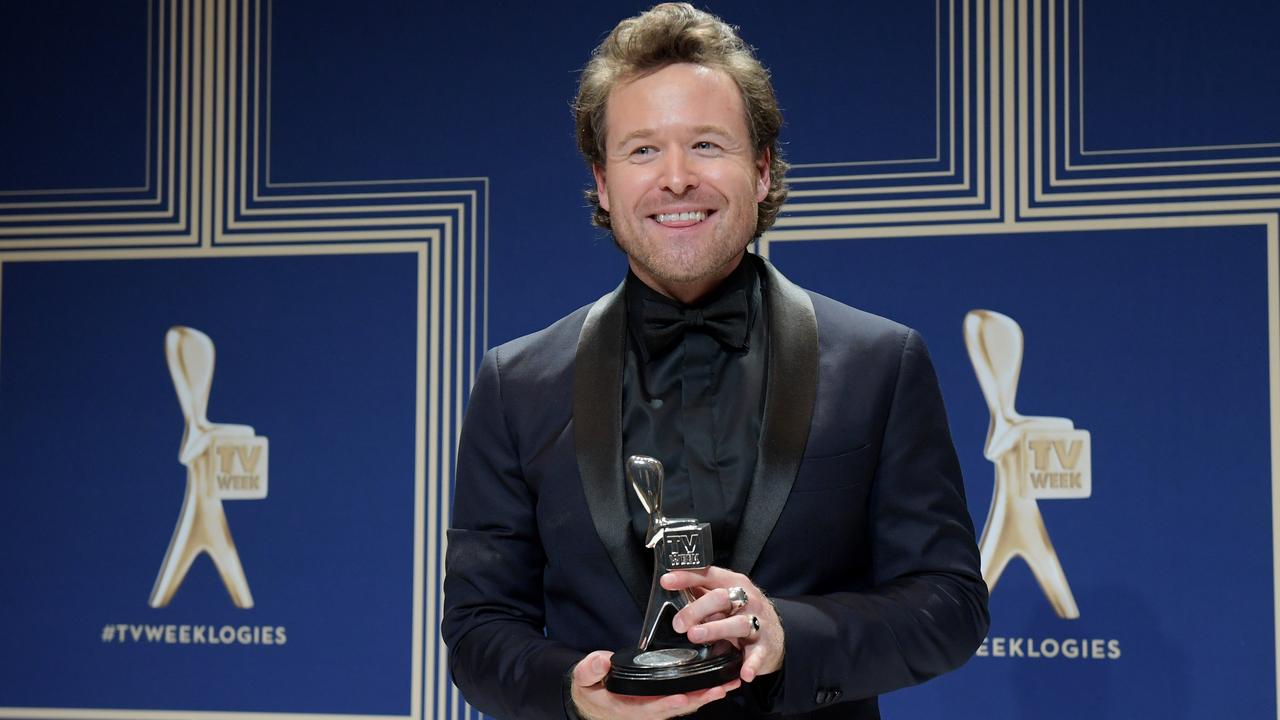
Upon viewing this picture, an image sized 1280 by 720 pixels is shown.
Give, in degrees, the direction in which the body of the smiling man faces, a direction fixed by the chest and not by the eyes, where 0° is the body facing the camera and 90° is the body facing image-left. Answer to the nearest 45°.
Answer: approximately 0°
